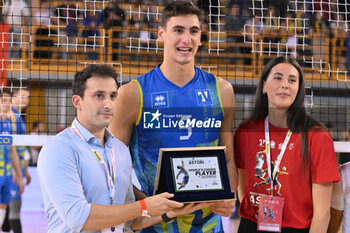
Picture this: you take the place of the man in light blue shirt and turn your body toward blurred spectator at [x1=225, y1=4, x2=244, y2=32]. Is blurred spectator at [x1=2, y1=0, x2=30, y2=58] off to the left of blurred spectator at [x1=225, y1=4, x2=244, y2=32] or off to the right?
left

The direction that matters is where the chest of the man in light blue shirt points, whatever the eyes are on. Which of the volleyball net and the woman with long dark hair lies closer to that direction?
the woman with long dark hair

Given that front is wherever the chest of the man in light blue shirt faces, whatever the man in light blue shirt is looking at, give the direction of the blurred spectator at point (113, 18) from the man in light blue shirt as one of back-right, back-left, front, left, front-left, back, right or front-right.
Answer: back-left

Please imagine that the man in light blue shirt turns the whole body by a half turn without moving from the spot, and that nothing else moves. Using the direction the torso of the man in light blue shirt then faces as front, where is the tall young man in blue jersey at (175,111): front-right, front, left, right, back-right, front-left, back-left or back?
right

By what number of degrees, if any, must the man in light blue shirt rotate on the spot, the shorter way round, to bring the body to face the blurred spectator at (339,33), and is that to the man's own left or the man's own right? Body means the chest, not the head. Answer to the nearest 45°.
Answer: approximately 90° to the man's own left

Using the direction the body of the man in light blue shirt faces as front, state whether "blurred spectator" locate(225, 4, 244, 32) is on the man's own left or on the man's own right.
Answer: on the man's own left

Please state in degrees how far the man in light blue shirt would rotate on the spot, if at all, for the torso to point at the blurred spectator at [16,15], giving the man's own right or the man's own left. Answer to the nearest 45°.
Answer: approximately 135° to the man's own left
